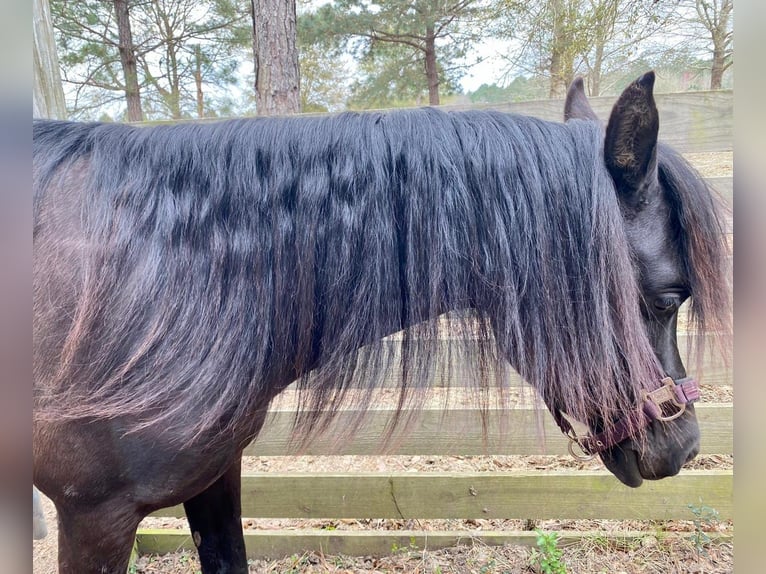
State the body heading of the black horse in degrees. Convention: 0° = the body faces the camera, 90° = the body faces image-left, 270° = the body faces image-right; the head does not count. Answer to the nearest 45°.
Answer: approximately 270°

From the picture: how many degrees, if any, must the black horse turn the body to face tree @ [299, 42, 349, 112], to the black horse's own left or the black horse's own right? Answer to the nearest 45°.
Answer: approximately 90° to the black horse's own left

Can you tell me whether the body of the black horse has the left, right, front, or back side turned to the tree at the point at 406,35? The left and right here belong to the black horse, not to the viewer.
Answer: left

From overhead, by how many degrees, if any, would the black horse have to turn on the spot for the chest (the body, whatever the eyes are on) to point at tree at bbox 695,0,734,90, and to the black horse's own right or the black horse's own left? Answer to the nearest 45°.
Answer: approximately 45° to the black horse's own left
